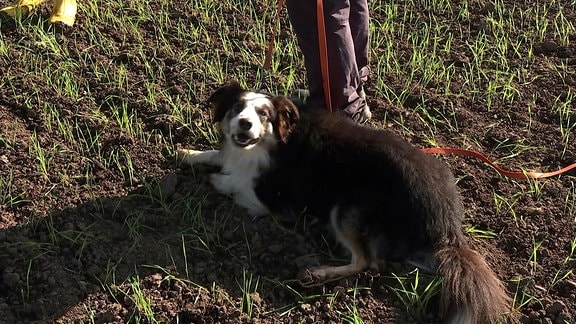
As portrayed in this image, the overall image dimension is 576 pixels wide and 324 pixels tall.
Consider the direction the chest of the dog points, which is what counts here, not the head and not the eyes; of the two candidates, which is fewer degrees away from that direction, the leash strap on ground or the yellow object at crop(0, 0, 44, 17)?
the yellow object

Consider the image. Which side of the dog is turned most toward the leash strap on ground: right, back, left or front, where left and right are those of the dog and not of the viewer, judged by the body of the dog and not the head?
right

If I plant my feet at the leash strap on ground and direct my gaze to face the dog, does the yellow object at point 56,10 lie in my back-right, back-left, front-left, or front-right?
front-right

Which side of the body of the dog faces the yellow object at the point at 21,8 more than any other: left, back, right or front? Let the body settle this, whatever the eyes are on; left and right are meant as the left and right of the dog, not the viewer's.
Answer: front

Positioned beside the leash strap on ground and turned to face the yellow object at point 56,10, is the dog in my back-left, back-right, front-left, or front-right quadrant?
front-left

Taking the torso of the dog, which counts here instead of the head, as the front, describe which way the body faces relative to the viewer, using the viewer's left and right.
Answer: facing away from the viewer and to the left of the viewer

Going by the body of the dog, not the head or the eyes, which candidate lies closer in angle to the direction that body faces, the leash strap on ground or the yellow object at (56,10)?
the yellow object

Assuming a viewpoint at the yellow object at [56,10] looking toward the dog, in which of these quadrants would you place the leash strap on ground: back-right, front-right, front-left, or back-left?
front-left

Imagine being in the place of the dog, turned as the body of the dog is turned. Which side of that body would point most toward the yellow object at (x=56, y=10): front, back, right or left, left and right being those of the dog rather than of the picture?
front
